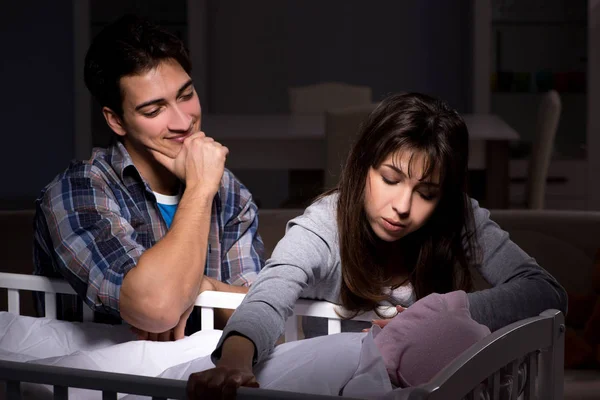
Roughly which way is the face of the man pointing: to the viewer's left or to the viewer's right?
to the viewer's right

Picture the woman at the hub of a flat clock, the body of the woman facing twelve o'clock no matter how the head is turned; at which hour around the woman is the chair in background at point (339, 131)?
The chair in background is roughly at 6 o'clock from the woman.

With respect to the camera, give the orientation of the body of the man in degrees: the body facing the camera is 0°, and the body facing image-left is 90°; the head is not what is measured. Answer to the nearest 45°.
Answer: approximately 315°
